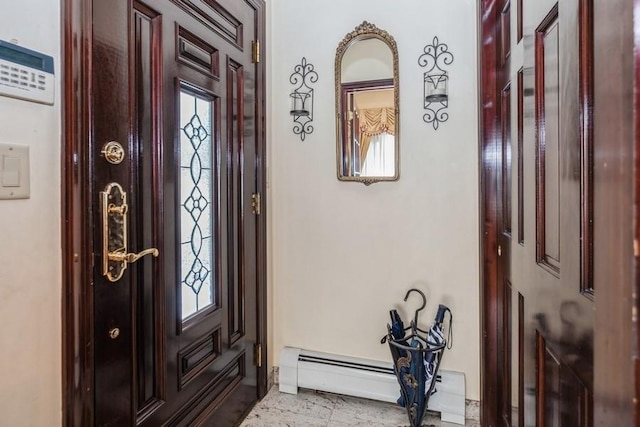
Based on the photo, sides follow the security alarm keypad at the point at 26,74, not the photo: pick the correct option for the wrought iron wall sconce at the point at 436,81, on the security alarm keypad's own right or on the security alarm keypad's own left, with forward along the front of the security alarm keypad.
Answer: on the security alarm keypad's own left

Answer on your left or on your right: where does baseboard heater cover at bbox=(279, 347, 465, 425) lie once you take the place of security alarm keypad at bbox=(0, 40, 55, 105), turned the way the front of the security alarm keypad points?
on your left

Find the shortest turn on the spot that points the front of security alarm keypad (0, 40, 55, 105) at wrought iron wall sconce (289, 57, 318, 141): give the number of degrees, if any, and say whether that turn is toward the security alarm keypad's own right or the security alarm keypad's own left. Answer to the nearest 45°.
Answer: approximately 90° to the security alarm keypad's own left

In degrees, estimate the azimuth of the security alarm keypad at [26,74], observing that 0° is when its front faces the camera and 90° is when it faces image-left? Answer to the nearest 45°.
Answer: approximately 315°

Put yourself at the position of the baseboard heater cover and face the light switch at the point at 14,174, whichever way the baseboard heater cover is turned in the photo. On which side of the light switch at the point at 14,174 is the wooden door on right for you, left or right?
left

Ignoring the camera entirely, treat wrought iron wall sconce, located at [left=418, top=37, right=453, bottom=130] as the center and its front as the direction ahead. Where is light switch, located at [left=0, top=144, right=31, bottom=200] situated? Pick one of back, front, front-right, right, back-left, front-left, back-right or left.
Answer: front-right

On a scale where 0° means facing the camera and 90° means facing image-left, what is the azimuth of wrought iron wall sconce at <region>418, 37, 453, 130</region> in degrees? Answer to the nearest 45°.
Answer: approximately 0°

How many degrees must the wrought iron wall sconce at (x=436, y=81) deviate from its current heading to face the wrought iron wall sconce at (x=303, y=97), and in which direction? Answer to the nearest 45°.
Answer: approximately 90° to its right

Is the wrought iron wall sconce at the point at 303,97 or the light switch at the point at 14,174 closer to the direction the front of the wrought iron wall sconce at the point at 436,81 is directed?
the light switch
